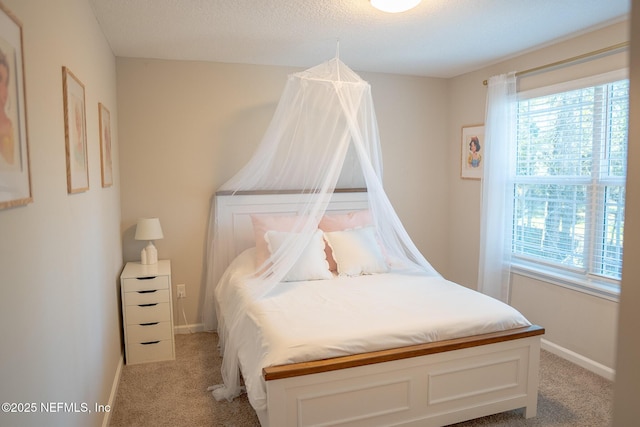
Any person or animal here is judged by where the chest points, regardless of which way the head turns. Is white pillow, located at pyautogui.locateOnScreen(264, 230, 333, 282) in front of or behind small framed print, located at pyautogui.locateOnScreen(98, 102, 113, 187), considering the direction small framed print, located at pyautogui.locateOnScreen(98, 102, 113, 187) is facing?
in front

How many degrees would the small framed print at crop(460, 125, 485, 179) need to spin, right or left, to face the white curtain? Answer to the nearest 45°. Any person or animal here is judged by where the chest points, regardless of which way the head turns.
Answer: approximately 90° to its left

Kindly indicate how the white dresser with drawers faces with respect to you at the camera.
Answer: facing the viewer

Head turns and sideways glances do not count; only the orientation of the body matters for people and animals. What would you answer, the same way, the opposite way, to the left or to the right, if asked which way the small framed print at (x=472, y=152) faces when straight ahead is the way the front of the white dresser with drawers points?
to the right

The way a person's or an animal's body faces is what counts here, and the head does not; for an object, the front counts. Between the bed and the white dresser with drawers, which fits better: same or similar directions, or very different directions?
same or similar directions

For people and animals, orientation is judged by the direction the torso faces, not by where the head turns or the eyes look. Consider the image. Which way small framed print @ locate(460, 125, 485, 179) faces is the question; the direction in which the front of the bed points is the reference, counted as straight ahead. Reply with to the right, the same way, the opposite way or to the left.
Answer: to the right

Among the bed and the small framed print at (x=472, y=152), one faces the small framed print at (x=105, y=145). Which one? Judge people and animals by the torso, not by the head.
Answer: the small framed print at (x=472, y=152)

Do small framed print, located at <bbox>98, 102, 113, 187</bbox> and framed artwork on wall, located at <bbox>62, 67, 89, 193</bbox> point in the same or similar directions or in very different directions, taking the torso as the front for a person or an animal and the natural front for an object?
same or similar directions

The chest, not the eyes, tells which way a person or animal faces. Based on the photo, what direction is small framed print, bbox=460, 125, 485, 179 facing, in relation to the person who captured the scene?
facing the viewer and to the left of the viewer

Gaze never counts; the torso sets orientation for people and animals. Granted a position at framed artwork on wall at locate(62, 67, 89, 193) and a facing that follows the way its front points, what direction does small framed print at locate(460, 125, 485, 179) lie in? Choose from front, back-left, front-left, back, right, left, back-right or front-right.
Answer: front

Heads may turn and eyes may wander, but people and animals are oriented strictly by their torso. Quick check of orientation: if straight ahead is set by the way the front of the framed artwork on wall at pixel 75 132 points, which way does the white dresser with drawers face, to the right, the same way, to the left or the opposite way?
to the right

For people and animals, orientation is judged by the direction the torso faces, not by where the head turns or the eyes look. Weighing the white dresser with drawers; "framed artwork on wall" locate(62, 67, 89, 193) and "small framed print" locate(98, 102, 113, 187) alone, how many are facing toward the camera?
1

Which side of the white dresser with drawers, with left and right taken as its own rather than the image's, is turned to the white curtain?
left

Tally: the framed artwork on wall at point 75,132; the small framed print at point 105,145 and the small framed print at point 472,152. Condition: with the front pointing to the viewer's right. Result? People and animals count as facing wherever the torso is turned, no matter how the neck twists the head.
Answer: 2

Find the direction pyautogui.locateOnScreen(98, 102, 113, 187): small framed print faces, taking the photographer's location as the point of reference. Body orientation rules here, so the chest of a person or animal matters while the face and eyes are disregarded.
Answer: facing to the right of the viewer

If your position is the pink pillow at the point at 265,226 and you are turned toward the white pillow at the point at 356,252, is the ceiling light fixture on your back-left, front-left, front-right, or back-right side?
front-right

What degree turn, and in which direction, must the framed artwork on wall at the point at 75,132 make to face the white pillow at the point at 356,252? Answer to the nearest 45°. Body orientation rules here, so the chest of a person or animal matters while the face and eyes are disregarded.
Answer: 0° — it already faces it

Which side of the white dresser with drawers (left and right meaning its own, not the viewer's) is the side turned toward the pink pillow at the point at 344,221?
left

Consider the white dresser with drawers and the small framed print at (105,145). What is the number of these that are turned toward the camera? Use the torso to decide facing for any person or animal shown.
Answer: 1

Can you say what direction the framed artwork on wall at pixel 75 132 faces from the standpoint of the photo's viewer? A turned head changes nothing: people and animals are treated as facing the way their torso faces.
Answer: facing to the right of the viewer

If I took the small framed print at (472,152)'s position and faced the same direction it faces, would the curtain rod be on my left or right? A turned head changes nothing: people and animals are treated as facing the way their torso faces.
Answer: on my left
